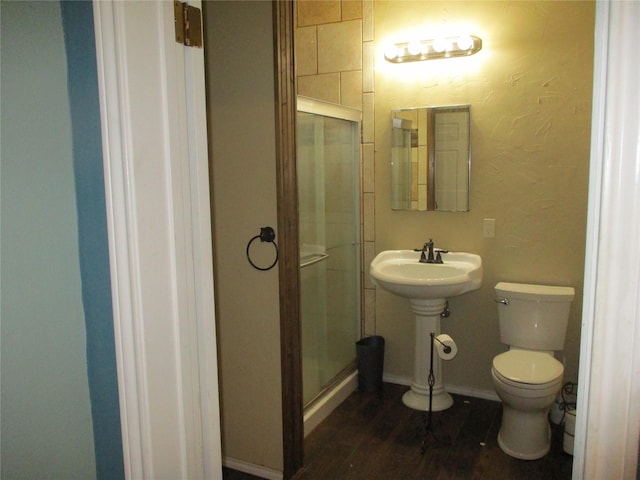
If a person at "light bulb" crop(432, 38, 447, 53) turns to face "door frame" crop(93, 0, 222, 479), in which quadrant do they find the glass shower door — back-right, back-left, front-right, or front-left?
front-right

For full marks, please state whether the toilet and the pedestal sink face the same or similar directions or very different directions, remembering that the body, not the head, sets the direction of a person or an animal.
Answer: same or similar directions

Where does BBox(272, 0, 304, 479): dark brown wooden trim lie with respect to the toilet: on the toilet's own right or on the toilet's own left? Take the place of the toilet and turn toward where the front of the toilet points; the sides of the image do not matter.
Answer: on the toilet's own right

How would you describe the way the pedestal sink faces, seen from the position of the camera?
facing the viewer

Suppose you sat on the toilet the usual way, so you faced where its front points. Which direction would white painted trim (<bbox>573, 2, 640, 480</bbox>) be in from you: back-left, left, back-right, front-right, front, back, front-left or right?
front

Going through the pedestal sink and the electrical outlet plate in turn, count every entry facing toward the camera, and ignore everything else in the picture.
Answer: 2

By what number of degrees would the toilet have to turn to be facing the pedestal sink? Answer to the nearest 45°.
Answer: approximately 90° to its right

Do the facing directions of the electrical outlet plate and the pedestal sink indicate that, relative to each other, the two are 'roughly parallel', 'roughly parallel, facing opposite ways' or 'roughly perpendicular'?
roughly parallel

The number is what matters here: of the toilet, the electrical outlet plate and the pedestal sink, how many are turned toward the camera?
3

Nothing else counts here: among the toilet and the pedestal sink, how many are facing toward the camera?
2

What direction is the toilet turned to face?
toward the camera

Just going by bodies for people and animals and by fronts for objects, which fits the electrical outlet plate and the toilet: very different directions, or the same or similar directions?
same or similar directions
